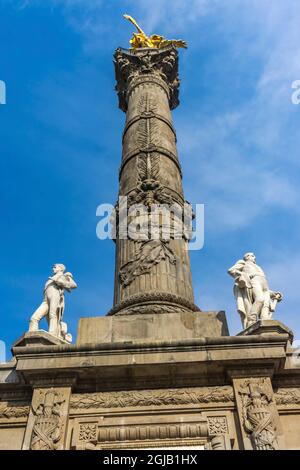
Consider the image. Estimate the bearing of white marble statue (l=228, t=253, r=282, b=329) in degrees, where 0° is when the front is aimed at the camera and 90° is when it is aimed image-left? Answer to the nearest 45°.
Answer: approximately 0°

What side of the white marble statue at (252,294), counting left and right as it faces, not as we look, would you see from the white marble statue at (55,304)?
right

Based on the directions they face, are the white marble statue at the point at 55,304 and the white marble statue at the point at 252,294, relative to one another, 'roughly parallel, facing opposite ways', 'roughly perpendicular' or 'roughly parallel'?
roughly perpendicular

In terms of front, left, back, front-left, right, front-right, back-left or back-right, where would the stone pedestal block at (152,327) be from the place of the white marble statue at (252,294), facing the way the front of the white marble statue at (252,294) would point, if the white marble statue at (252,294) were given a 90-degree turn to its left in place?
back
